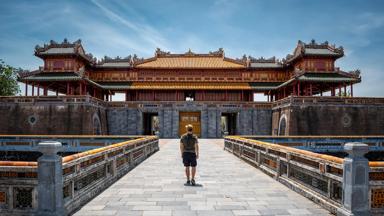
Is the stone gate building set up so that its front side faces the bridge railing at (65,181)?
yes

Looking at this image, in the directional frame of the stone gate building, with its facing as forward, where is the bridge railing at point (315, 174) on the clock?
The bridge railing is roughly at 12 o'clock from the stone gate building.

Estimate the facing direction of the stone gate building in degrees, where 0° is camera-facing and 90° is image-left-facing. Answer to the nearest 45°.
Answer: approximately 0°
